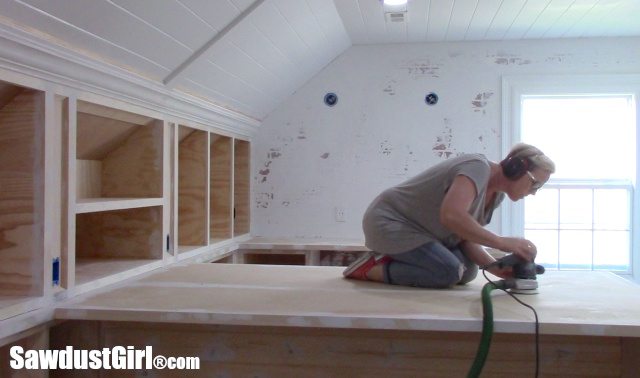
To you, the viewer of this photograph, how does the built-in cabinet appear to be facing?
facing the viewer and to the right of the viewer

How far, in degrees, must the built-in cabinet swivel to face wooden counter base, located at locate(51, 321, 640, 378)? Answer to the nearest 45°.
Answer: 0° — it already faces it

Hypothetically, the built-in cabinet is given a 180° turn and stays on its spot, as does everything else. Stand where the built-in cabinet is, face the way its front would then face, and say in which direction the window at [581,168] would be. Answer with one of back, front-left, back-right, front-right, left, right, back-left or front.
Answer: back-right

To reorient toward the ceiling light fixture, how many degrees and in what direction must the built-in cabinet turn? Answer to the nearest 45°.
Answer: approximately 45° to its left

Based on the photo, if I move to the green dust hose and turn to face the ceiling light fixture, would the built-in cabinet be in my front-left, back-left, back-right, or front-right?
front-left

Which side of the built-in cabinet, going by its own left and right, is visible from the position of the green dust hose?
front
